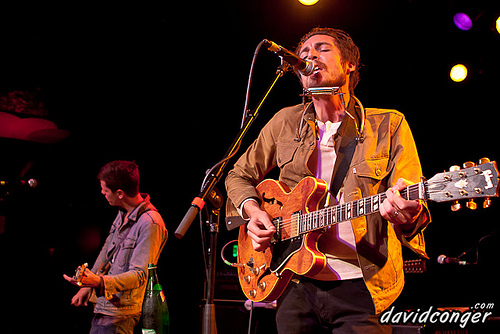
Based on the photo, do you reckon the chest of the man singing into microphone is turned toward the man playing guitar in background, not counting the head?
no

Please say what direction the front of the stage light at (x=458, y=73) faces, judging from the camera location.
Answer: facing the viewer

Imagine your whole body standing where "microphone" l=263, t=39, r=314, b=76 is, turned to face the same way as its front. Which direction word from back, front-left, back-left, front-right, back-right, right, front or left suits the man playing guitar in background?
back-left

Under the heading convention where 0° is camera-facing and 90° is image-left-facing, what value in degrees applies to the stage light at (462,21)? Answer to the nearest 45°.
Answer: approximately 45°

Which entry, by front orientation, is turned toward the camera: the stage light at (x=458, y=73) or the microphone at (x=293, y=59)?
the stage light

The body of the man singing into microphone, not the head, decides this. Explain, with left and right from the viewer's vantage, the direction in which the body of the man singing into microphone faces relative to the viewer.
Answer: facing the viewer and to the left of the viewer

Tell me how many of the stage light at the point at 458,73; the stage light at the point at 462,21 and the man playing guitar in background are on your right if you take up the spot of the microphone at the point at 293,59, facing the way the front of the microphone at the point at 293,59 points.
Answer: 0

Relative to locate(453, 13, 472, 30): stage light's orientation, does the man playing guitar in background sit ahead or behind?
ahead

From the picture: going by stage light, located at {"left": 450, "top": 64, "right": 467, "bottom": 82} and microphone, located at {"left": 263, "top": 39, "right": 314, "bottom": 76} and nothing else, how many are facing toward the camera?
1

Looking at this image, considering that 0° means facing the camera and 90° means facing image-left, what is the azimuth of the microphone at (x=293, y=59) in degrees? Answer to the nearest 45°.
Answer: approximately 270°

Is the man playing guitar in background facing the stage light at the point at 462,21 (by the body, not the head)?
no

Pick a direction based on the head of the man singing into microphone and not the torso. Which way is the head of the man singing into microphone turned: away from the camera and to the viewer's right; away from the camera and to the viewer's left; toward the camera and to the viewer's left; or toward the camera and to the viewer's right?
toward the camera and to the viewer's left

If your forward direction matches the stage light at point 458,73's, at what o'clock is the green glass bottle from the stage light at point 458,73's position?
The green glass bottle is roughly at 1 o'clock from the stage light.
